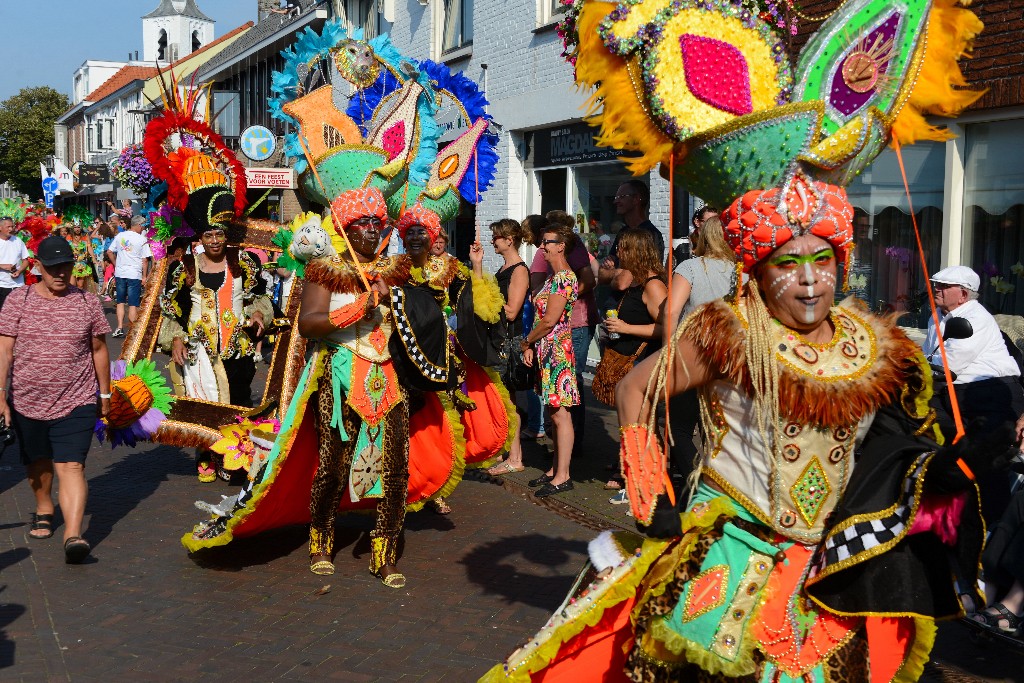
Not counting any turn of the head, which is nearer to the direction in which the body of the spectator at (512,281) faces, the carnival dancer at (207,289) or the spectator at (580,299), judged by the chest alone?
the carnival dancer

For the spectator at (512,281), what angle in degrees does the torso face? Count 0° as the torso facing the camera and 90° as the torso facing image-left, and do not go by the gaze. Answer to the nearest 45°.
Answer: approximately 90°

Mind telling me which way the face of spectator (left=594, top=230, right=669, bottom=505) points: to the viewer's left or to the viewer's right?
to the viewer's left

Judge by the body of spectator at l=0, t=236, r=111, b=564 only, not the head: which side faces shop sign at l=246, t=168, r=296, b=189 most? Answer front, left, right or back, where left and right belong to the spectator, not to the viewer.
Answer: back

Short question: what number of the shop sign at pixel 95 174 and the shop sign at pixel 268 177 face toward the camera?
2

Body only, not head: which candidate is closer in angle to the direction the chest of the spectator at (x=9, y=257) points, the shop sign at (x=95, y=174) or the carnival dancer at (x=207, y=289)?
the carnival dancer

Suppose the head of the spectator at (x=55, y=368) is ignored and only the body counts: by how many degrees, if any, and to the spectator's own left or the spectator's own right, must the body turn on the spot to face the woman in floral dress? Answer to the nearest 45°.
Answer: approximately 90° to the spectator's own left

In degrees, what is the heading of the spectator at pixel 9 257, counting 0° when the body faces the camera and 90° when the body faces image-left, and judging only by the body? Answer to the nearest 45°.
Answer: approximately 0°

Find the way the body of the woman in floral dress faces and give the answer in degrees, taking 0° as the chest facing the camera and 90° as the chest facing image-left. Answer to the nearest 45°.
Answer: approximately 90°

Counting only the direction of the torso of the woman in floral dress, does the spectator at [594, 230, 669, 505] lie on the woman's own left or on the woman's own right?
on the woman's own left
